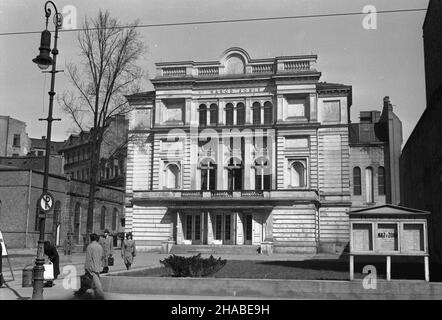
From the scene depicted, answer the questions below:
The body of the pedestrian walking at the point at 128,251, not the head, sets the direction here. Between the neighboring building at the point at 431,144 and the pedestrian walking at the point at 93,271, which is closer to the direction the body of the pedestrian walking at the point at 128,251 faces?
the pedestrian walking

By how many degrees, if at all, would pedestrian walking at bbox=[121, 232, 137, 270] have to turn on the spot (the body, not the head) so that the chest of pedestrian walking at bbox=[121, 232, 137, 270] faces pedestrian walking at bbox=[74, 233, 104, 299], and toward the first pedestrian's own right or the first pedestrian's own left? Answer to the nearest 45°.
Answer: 0° — they already face them

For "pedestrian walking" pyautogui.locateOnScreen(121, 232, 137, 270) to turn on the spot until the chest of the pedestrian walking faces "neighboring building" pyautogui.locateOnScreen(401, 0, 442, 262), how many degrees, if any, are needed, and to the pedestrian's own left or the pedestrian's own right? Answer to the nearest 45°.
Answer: approximately 90° to the pedestrian's own left

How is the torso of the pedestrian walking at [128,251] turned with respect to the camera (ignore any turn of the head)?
toward the camera

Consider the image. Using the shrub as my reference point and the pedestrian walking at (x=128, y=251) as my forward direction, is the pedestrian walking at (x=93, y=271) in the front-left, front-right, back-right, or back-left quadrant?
back-left

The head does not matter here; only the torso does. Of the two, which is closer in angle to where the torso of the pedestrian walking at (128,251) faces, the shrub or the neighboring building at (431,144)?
the shrub

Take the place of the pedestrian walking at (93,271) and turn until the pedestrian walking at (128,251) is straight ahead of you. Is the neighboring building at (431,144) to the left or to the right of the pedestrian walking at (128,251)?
right
